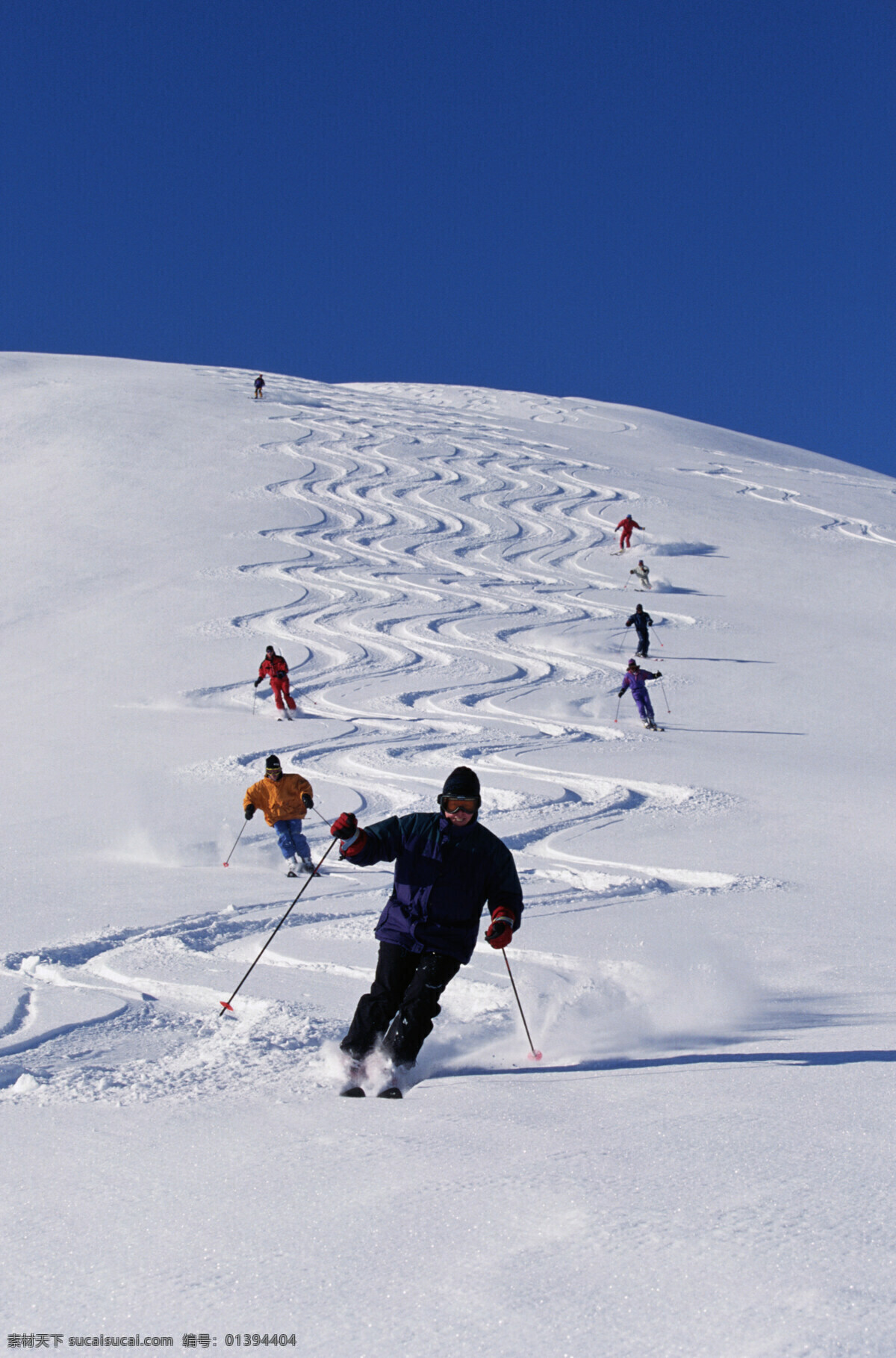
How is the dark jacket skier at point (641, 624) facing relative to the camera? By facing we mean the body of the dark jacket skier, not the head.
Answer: toward the camera

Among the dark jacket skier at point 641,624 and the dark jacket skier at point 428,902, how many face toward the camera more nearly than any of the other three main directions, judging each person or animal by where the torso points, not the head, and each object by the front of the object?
2

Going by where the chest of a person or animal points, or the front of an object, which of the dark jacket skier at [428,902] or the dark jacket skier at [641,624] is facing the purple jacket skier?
the dark jacket skier at [641,624]

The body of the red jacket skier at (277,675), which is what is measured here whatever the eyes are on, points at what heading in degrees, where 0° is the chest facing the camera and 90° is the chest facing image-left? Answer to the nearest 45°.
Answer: approximately 0°

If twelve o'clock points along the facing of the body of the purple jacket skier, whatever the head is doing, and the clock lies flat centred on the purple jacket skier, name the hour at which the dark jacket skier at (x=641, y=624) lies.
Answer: The dark jacket skier is roughly at 6 o'clock from the purple jacket skier.

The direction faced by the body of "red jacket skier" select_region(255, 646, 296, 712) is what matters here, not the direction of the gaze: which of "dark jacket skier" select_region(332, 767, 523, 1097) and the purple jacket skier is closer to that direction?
the dark jacket skier

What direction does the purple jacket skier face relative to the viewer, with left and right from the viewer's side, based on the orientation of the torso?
facing the viewer

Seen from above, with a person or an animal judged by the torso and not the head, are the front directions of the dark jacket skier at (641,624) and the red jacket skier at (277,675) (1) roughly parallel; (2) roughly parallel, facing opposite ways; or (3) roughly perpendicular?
roughly parallel

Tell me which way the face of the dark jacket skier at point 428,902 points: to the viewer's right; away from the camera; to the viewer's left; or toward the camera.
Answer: toward the camera

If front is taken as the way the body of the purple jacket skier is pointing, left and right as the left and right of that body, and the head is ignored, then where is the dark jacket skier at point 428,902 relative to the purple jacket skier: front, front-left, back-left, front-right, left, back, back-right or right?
front

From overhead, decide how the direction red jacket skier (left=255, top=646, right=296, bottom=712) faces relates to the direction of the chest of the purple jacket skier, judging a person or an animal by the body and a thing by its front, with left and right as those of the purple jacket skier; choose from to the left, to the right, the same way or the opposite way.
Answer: the same way

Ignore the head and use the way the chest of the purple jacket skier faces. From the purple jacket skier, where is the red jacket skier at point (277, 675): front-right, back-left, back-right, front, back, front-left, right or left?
right

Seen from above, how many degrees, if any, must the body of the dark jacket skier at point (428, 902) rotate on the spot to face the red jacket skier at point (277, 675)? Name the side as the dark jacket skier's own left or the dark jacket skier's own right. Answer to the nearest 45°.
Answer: approximately 180°

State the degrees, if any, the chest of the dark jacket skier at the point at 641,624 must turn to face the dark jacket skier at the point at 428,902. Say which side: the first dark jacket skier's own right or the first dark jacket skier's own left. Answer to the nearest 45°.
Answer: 0° — they already face them

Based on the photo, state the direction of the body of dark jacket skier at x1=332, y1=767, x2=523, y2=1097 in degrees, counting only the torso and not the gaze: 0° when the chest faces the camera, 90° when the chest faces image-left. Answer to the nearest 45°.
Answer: approximately 0°

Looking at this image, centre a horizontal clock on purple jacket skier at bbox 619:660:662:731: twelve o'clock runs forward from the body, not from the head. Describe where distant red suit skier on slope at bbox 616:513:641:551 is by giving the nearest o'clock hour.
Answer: The distant red suit skier on slope is roughly at 6 o'clock from the purple jacket skier.

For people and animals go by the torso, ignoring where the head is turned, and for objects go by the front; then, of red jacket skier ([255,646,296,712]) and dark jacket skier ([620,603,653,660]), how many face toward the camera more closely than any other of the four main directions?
2

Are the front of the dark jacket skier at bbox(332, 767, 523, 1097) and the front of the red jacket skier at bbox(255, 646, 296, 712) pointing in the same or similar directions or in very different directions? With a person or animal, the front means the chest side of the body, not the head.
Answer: same or similar directions
